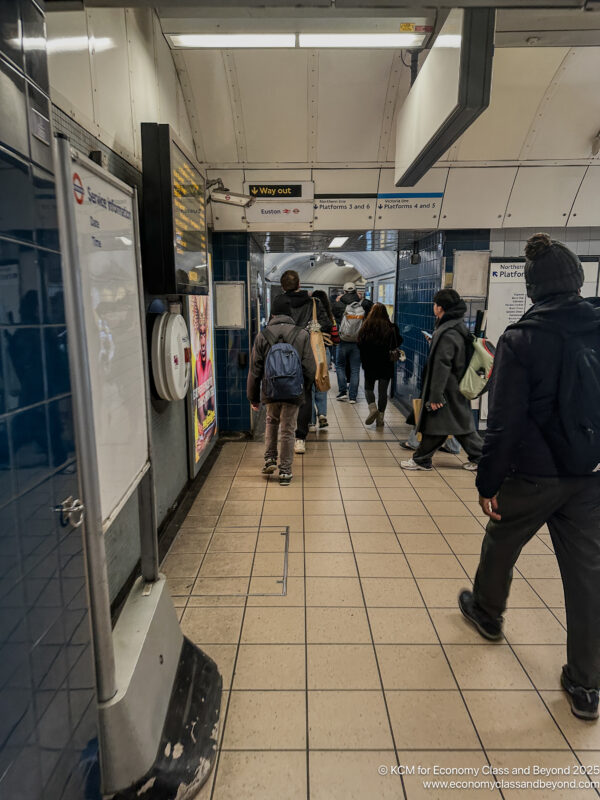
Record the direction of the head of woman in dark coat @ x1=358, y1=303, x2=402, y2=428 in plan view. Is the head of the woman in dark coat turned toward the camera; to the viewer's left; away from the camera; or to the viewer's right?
away from the camera

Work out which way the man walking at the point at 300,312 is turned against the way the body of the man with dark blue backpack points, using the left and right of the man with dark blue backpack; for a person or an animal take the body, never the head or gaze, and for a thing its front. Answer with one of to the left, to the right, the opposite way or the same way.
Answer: the same way

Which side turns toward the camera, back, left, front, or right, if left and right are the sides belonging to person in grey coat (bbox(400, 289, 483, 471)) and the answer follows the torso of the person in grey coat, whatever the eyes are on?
left

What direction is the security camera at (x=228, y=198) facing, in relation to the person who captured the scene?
facing to the right of the viewer

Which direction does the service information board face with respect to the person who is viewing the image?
facing the viewer and to the right of the viewer

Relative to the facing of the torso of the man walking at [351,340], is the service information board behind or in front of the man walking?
behind

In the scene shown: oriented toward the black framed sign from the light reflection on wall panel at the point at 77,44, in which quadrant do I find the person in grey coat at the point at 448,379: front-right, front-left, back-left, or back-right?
front-right

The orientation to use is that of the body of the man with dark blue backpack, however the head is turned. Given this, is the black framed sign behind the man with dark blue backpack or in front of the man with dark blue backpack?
behind

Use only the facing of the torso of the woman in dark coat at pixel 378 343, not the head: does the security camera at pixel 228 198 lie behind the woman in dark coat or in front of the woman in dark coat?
behind

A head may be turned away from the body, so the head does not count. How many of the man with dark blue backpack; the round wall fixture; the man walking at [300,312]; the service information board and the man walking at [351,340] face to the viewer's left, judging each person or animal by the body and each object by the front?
0

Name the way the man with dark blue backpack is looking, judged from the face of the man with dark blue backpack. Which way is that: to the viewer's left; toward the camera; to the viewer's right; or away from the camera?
away from the camera

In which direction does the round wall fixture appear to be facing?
to the viewer's right

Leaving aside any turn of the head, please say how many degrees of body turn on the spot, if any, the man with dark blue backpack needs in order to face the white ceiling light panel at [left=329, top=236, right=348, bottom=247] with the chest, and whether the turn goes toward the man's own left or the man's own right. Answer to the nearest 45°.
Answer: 0° — they already face it

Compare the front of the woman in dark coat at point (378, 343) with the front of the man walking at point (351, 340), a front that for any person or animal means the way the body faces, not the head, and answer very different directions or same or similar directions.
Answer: same or similar directions

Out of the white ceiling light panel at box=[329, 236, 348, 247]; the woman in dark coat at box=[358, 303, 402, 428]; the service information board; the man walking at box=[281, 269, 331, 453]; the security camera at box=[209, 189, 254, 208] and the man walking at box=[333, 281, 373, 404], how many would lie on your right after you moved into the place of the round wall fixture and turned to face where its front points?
1
